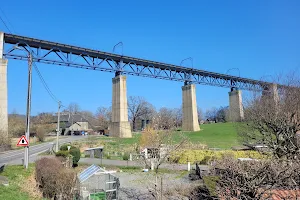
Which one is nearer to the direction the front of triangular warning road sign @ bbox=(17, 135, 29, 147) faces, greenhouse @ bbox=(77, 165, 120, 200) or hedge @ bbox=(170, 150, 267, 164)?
the greenhouse

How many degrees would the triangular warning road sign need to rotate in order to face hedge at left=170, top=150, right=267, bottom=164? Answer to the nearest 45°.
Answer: approximately 90° to its left

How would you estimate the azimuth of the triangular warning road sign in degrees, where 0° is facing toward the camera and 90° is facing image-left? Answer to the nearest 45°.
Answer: approximately 0°

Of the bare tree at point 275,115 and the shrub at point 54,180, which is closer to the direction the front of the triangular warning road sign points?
the shrub

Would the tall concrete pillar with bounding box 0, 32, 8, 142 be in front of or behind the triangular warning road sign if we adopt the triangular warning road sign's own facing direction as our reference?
behind

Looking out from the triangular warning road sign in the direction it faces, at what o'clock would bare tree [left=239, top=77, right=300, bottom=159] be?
The bare tree is roughly at 10 o'clock from the triangular warning road sign.

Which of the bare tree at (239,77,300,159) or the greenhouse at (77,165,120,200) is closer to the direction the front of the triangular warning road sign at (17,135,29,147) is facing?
the greenhouse
